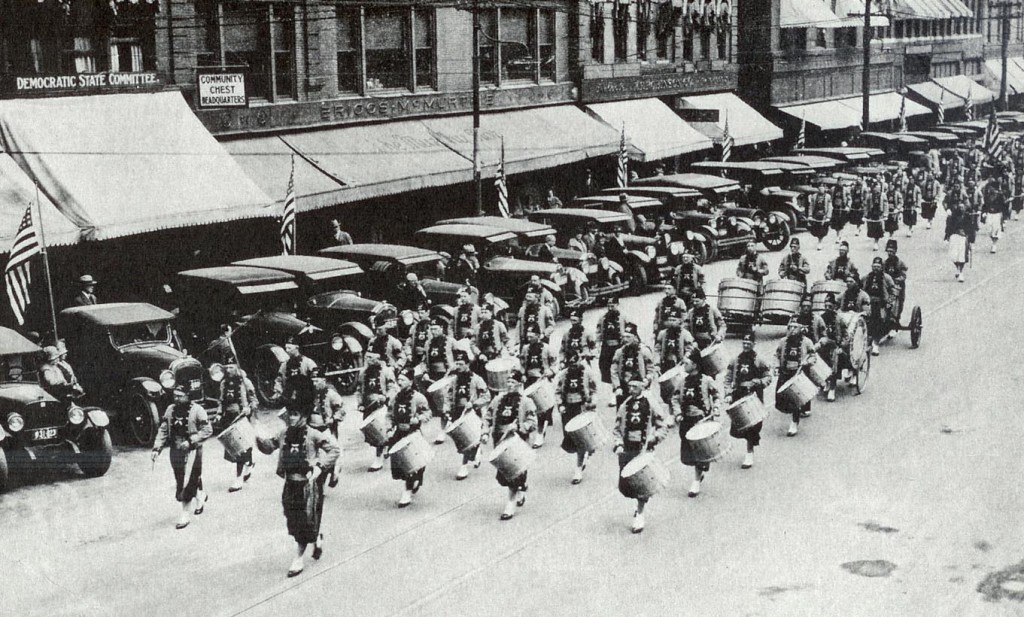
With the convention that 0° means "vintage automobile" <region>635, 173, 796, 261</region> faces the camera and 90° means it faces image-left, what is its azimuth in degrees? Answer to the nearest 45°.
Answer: approximately 315°

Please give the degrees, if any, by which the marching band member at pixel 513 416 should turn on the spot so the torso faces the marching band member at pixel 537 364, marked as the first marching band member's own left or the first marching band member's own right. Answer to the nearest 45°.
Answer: approximately 135° to the first marching band member's own right

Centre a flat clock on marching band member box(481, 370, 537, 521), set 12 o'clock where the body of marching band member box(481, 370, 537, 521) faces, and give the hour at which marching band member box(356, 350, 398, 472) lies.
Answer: marching band member box(356, 350, 398, 472) is roughly at 3 o'clock from marching band member box(481, 370, 537, 521).

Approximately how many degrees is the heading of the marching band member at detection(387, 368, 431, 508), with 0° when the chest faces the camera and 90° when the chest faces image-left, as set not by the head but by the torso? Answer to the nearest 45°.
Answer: approximately 45°

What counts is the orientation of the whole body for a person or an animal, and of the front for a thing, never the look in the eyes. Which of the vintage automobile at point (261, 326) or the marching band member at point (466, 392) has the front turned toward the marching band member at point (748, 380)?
the vintage automobile

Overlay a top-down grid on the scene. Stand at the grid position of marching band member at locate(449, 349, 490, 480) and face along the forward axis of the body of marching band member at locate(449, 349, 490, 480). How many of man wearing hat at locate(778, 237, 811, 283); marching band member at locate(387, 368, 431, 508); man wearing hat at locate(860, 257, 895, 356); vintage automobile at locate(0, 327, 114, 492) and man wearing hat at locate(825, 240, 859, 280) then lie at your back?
3

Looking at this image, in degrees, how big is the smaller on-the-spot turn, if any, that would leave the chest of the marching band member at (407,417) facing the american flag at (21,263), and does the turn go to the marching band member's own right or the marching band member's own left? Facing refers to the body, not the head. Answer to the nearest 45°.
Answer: approximately 90° to the marching band member's own right

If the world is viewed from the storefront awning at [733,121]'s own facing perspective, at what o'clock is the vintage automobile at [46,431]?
The vintage automobile is roughly at 2 o'clock from the storefront awning.

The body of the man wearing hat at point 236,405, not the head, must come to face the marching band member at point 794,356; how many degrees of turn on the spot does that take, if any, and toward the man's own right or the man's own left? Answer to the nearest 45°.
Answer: approximately 135° to the man's own left

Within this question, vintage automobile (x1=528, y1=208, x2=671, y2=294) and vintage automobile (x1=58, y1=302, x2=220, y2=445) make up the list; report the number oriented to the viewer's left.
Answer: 0

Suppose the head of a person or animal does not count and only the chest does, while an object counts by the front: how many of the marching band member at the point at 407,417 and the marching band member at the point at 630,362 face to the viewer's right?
0

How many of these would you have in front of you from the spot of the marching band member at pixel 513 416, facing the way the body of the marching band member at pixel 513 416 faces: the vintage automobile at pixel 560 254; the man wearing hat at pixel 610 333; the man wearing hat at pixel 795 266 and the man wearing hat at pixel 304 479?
1
